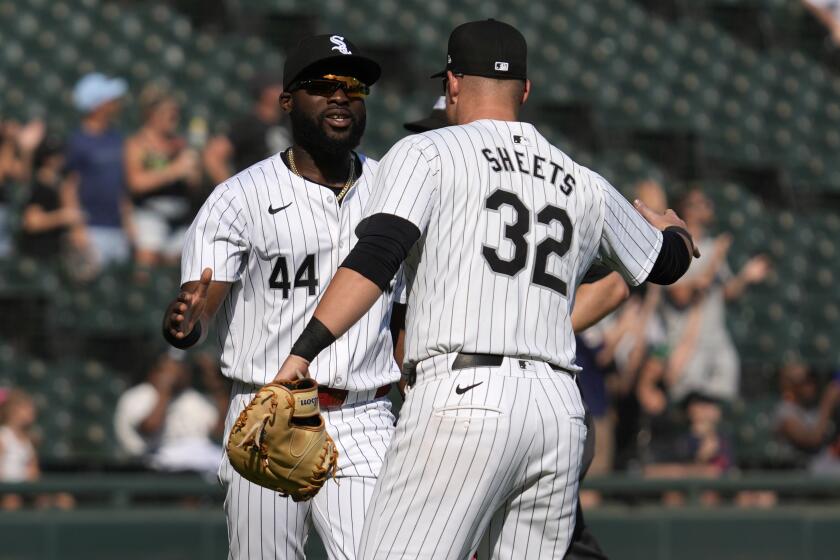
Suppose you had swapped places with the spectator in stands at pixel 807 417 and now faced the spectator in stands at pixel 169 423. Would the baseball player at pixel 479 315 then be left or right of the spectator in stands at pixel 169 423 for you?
left

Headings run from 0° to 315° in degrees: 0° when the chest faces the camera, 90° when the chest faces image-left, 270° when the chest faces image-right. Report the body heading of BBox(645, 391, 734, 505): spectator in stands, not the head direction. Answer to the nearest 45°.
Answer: approximately 0°

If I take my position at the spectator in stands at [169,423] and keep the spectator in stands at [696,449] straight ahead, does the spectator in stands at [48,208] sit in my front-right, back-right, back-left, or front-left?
back-left

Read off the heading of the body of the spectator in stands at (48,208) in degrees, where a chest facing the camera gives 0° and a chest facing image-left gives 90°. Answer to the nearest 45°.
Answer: approximately 315°

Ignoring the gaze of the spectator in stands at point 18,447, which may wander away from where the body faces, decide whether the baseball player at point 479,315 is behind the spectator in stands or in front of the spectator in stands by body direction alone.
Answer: in front

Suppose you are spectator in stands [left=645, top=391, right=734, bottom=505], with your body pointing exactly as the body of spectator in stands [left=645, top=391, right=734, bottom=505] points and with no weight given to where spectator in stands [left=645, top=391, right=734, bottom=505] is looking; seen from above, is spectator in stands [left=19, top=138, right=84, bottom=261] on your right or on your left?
on your right

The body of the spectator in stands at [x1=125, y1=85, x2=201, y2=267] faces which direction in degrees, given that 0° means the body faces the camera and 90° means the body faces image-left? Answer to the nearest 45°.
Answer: approximately 315°

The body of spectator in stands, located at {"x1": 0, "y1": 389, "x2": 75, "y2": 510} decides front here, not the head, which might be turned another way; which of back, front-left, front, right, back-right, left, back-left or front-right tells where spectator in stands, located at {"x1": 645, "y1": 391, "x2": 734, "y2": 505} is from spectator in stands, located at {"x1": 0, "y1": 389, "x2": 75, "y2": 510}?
front-left
